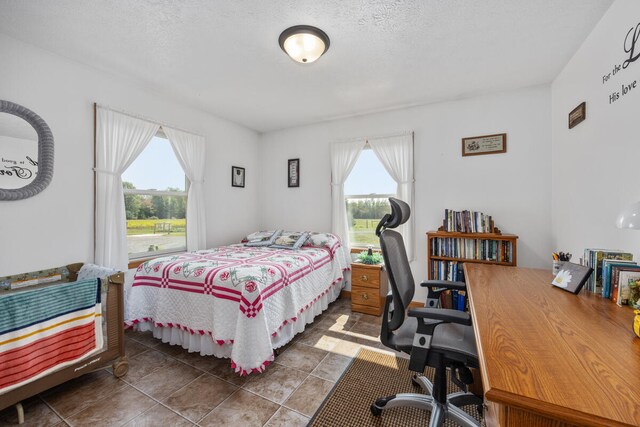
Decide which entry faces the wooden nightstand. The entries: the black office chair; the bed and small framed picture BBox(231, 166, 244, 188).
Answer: the small framed picture

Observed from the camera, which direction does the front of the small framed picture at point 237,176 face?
facing the viewer and to the right of the viewer

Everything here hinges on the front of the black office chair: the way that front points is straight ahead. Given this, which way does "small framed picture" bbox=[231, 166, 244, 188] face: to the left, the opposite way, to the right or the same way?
the same way

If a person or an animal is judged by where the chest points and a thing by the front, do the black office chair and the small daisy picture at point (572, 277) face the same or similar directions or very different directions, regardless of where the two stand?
very different directions

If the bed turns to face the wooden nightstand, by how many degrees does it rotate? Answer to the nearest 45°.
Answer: approximately 135° to its left

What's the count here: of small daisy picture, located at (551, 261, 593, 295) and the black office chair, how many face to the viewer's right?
1

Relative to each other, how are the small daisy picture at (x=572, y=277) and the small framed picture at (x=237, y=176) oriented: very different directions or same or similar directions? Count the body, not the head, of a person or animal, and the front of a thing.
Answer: very different directions

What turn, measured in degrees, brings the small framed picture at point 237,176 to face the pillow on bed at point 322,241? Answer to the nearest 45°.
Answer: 0° — it already faces it

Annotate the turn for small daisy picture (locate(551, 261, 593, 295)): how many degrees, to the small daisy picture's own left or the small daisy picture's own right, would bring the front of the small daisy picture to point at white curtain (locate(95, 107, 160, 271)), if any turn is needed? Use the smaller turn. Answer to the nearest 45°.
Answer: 0° — it already faces it

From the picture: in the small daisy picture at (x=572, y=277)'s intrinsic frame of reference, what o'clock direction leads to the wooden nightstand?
The wooden nightstand is roughly at 2 o'clock from the small daisy picture.

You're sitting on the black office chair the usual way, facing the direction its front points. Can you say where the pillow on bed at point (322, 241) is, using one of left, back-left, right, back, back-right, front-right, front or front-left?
back-left

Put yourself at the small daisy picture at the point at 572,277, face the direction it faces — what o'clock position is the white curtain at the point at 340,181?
The white curtain is roughly at 2 o'clock from the small daisy picture.

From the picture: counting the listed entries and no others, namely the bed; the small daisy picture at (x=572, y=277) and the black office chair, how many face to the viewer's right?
1

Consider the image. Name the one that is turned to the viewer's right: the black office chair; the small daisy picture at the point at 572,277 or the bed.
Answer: the black office chair

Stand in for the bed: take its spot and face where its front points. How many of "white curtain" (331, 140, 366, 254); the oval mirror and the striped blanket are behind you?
1

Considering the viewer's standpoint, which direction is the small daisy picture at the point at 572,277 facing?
facing the viewer and to the left of the viewer

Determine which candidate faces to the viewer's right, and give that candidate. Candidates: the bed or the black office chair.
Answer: the black office chair

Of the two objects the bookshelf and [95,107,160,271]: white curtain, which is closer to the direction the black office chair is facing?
the bookshelf

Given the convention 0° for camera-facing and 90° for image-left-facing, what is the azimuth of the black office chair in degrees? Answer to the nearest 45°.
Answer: approximately 270°
